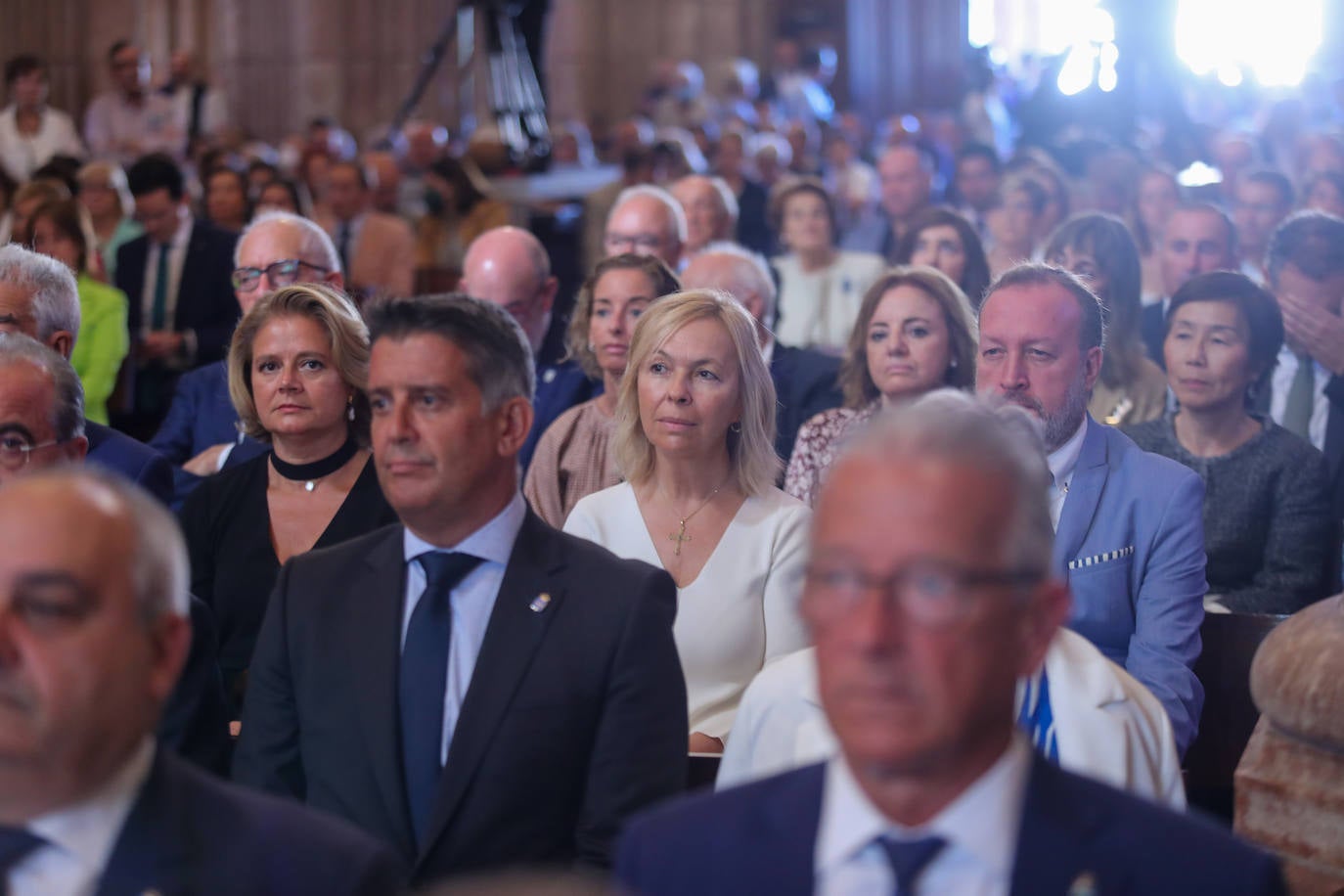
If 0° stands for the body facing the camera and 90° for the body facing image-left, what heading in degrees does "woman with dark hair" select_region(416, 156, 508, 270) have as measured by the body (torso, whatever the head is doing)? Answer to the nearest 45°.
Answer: approximately 45°

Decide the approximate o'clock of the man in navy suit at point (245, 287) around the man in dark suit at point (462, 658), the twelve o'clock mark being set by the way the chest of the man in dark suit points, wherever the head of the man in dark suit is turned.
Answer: The man in navy suit is roughly at 4 o'clock from the man in dark suit.

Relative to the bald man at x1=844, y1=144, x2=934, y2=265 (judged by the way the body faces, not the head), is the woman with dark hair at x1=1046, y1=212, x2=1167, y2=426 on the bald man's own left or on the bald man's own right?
on the bald man's own left

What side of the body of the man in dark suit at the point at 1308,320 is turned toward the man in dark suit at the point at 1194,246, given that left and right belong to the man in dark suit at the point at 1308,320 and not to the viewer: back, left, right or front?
right

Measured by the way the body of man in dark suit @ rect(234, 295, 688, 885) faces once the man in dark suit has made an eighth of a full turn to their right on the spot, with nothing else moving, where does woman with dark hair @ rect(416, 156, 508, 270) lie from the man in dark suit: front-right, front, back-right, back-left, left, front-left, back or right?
right
